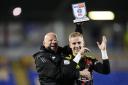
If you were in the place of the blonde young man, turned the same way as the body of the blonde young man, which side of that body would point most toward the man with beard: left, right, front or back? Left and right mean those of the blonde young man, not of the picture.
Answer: right

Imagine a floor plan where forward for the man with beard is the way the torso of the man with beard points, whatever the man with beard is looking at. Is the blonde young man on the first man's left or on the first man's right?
on the first man's left

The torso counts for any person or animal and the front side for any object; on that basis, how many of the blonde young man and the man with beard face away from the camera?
0

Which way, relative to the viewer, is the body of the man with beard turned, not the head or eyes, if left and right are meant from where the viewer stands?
facing the viewer and to the right of the viewer

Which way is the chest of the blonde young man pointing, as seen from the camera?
toward the camera
